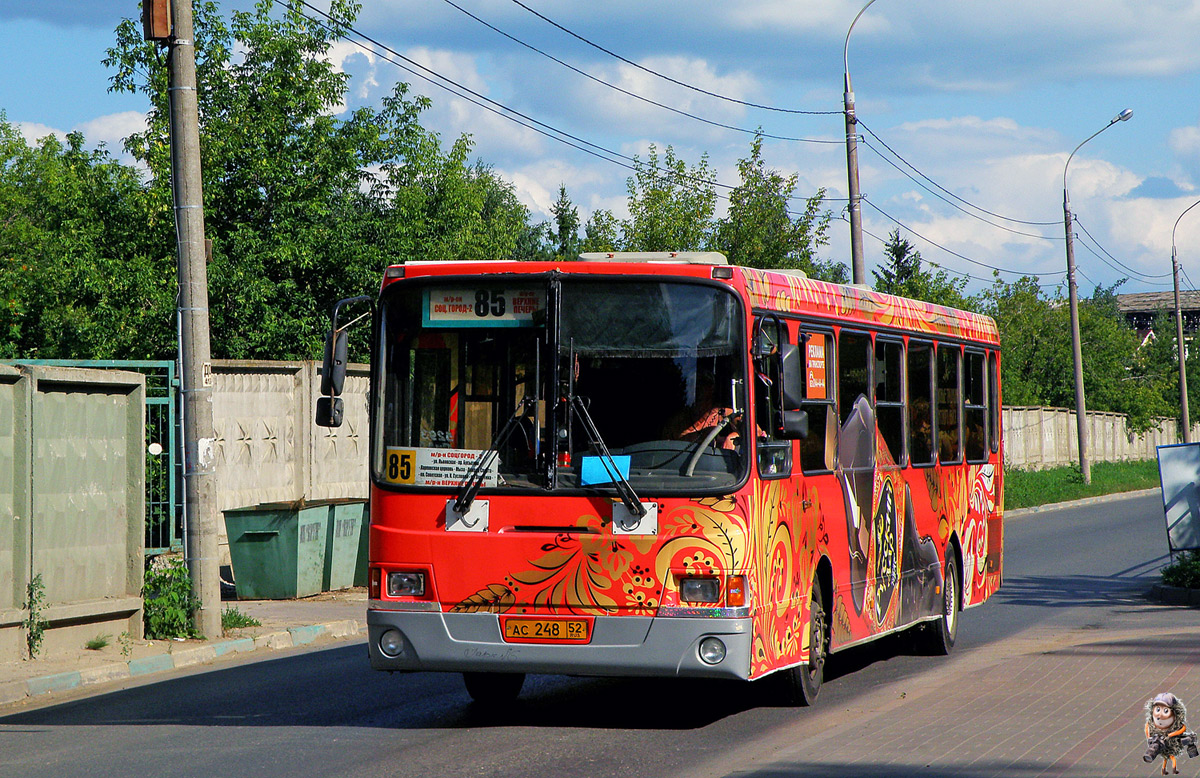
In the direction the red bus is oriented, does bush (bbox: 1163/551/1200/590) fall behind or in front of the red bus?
behind

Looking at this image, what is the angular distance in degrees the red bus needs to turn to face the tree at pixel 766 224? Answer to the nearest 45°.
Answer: approximately 135° to its right

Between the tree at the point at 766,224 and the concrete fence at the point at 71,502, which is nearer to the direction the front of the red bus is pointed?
the concrete fence

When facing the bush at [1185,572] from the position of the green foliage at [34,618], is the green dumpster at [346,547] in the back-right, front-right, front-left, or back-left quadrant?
front-left

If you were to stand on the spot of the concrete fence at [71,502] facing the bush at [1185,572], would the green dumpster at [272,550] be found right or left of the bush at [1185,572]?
left

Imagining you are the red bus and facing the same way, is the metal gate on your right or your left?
on your right

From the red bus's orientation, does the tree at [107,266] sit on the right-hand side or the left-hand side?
on its right

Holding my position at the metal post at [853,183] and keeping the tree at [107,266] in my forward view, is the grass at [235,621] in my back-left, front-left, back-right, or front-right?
front-left

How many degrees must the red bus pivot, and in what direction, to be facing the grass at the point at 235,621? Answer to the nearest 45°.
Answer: approximately 90° to its right

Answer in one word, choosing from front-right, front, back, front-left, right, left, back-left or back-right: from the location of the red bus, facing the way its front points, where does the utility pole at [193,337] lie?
right

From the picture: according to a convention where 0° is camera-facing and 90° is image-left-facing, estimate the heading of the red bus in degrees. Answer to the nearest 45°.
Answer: approximately 45°
